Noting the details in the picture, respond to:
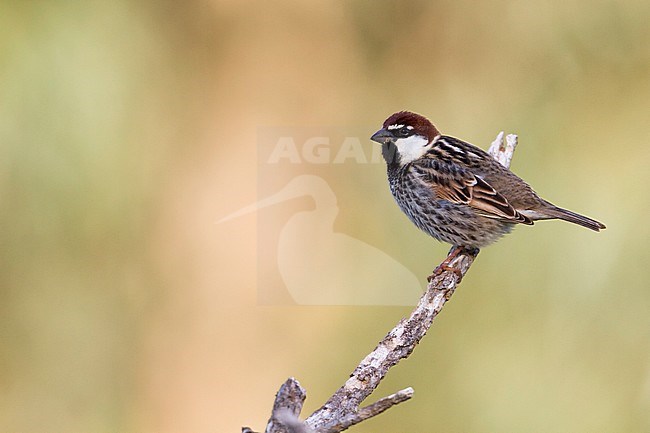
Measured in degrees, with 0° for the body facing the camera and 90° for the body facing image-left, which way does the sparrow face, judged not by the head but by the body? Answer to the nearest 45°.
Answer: approximately 90°
